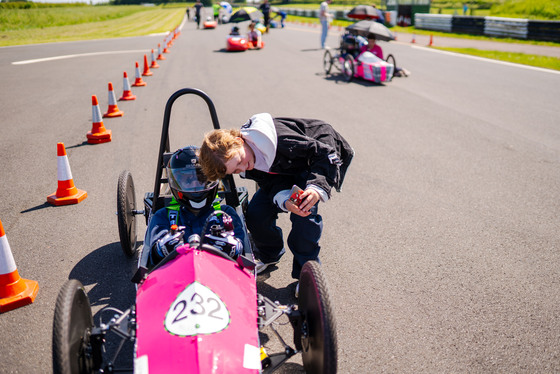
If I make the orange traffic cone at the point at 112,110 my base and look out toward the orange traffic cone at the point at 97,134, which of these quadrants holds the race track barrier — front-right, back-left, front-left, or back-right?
back-left

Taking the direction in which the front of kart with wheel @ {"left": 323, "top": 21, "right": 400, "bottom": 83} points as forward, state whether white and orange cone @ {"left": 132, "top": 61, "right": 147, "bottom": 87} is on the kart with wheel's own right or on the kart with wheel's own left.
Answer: on the kart with wheel's own right

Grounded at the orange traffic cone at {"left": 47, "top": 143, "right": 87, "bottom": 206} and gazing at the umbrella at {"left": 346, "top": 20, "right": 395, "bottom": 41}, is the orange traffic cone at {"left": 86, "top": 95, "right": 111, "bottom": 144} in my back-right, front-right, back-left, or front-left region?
front-left

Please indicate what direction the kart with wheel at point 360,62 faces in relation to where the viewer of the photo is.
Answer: facing the viewer and to the right of the viewer

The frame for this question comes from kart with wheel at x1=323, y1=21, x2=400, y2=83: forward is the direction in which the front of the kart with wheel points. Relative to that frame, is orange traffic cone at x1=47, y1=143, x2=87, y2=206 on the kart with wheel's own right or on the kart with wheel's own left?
on the kart with wheel's own right

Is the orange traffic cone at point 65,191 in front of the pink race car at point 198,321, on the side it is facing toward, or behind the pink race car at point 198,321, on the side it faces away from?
behind

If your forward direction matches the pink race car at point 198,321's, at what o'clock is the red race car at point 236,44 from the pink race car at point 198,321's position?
the red race car at point 236,44 is roughly at 6 o'clock from the pink race car at point 198,321.

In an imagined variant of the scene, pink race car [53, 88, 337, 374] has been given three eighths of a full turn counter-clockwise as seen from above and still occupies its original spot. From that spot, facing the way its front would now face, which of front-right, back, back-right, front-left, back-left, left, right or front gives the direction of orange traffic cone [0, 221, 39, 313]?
left

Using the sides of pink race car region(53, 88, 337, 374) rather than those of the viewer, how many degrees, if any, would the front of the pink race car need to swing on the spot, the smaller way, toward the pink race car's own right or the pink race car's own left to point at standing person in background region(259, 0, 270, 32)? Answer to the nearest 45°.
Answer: approximately 180°

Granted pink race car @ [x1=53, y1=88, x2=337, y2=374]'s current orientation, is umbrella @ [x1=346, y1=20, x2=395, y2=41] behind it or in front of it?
behind

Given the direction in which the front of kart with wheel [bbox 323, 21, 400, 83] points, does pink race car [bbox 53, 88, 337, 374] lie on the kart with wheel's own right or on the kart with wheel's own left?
on the kart with wheel's own right

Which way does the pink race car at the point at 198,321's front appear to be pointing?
toward the camera

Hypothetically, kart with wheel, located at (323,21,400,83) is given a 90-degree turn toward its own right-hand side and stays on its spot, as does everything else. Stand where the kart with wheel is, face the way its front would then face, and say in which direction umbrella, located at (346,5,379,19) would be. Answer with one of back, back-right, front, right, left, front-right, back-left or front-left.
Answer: back-right

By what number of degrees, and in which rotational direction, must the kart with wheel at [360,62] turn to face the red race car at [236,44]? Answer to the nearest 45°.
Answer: approximately 180°

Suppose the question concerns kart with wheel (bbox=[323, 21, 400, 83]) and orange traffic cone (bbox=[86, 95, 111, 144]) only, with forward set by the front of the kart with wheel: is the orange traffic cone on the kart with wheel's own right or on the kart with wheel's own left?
on the kart with wheel's own right

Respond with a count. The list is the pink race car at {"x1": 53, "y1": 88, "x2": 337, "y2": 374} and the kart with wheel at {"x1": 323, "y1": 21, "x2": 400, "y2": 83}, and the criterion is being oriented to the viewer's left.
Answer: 0

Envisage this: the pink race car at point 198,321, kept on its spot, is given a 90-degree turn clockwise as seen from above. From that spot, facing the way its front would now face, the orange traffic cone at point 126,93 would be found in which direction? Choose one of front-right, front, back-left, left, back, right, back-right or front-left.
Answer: right

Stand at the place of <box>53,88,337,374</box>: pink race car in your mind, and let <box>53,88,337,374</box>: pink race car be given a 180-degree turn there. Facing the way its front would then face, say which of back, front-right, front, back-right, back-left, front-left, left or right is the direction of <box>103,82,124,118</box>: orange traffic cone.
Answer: front
